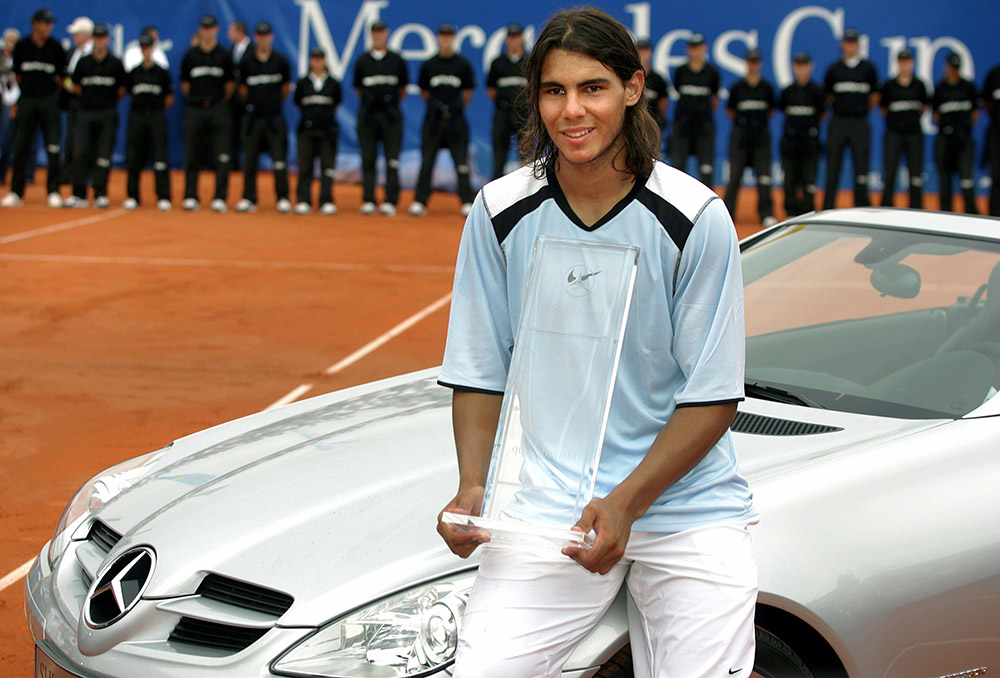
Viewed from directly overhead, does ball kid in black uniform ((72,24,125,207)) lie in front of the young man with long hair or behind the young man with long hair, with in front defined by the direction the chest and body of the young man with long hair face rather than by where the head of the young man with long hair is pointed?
behind

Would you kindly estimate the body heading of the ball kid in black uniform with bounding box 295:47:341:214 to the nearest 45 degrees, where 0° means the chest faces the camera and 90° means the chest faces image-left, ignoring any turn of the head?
approximately 0°

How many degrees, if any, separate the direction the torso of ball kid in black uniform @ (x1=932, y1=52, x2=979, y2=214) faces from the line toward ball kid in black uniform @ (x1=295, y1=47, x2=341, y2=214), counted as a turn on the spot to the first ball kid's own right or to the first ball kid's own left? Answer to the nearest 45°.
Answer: approximately 90° to the first ball kid's own right

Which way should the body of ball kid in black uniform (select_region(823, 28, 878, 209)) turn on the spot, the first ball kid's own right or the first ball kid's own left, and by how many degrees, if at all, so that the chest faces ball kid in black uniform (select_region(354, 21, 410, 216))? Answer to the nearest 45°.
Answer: approximately 90° to the first ball kid's own right

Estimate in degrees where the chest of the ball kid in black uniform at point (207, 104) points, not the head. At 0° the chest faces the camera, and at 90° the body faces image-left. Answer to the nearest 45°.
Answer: approximately 0°

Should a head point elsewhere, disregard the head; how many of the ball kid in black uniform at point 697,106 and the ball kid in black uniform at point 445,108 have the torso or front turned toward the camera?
2

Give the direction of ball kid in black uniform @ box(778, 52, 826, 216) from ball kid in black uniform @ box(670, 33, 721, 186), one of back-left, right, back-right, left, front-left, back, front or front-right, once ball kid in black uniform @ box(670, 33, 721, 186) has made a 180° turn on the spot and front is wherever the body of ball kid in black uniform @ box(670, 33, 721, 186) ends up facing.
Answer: right

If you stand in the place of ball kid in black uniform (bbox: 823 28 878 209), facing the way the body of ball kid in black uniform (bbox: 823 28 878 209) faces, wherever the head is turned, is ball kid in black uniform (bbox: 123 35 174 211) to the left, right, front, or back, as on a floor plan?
right

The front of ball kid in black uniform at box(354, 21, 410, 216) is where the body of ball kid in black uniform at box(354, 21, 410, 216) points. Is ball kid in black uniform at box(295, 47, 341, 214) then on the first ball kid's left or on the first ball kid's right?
on the first ball kid's right

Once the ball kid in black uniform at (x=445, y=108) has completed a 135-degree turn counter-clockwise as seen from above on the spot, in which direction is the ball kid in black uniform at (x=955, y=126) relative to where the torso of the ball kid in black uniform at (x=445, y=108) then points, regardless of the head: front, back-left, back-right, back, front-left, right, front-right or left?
front-right

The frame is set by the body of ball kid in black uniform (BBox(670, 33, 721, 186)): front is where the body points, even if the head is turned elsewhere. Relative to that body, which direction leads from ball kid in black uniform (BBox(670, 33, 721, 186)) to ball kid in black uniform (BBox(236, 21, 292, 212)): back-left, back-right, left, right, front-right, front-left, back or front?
right
